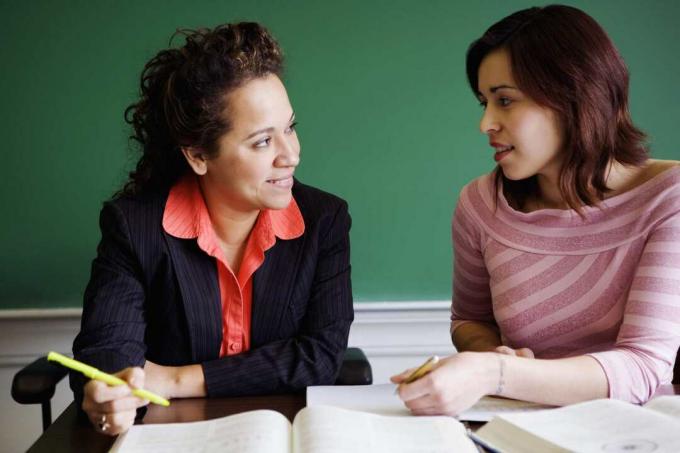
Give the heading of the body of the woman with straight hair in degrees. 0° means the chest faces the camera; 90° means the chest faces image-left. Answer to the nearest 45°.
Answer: approximately 45°

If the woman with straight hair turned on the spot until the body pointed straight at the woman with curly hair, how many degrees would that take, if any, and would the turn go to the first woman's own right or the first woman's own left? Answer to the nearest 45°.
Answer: approximately 45° to the first woman's own right

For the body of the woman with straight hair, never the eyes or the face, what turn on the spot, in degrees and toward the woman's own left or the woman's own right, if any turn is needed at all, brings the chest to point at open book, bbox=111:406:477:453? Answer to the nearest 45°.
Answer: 0° — they already face it

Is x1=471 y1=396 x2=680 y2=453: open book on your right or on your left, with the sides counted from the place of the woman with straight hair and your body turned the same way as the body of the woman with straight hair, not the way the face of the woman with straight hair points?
on your left
